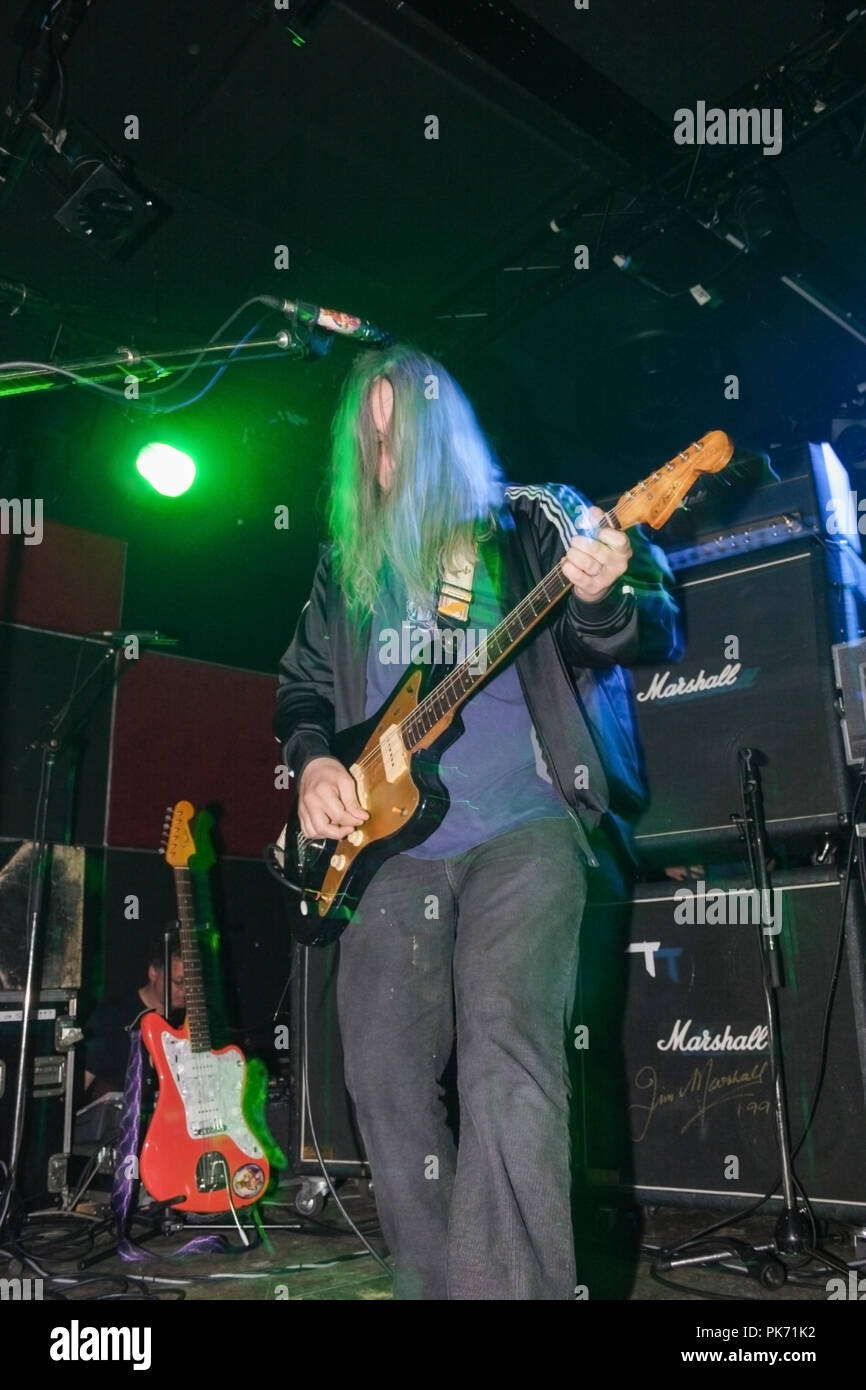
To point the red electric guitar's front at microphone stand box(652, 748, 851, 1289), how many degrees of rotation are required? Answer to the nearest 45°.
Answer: approximately 45° to its left

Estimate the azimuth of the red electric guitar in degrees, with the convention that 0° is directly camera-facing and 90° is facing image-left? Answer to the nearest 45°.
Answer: approximately 0°

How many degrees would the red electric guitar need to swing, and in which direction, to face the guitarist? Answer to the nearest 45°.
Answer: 0° — it already faces them

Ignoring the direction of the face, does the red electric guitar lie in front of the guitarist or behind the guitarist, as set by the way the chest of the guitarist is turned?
behind

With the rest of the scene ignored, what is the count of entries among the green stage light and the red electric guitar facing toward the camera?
2

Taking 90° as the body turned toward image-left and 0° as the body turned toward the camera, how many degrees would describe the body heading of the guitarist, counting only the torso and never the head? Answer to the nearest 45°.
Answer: approximately 0°

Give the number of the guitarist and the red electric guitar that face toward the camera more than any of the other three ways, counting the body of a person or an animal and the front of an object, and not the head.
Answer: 2
